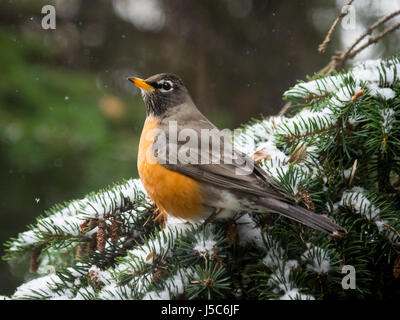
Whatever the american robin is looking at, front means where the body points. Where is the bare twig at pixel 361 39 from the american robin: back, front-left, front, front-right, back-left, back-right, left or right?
back

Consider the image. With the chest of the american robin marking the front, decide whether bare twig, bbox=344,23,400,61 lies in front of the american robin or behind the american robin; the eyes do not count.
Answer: behind

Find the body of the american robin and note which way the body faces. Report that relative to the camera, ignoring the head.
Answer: to the viewer's left

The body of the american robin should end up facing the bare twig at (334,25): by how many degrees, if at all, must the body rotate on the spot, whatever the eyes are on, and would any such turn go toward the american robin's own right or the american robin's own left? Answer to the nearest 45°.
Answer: approximately 135° to the american robin's own right

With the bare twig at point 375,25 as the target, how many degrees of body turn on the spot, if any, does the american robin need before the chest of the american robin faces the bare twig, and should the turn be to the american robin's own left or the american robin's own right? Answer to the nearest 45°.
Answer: approximately 180°
